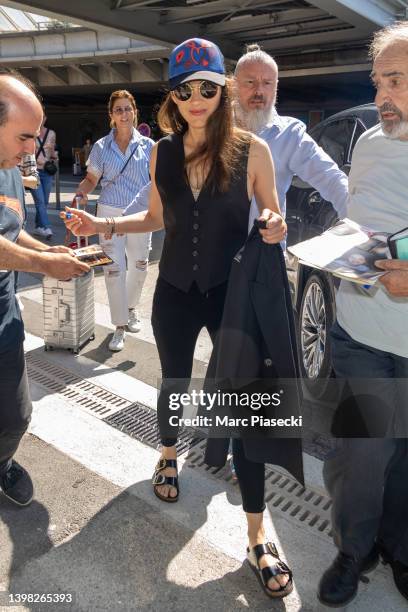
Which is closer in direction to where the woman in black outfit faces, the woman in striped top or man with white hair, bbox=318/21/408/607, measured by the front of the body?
the man with white hair

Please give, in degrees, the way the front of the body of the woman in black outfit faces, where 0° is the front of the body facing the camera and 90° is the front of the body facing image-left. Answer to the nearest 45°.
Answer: approximately 0°

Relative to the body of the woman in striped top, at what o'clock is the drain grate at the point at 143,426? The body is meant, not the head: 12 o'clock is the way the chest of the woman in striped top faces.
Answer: The drain grate is roughly at 12 o'clock from the woman in striped top.

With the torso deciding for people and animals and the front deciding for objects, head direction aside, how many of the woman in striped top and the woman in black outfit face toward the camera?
2

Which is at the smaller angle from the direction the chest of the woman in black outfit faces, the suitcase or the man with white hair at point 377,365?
the man with white hair

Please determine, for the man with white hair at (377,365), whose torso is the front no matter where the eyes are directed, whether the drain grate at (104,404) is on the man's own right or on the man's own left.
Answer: on the man's own right

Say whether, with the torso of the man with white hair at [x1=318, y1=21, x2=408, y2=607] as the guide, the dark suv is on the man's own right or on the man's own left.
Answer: on the man's own right
